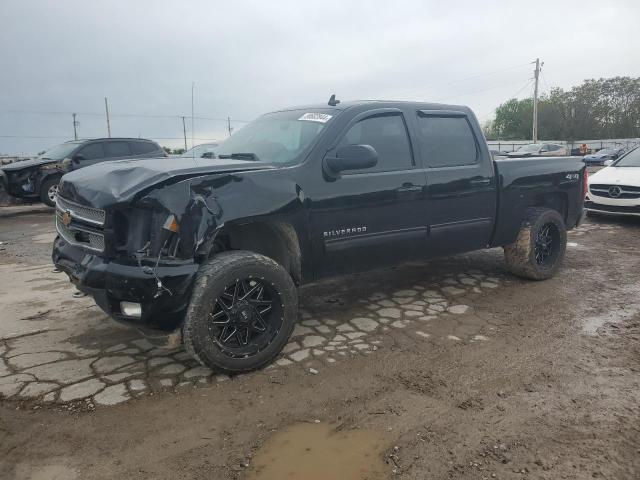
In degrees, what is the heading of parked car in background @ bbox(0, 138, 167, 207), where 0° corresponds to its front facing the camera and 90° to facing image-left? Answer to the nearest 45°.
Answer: approximately 45°

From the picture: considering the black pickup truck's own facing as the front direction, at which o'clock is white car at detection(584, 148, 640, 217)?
The white car is roughly at 6 o'clock from the black pickup truck.

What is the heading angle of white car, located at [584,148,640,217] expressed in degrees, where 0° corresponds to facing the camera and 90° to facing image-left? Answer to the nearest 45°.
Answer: approximately 45°

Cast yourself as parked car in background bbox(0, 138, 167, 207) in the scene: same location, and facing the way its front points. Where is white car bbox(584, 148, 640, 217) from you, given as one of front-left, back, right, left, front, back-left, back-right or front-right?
left

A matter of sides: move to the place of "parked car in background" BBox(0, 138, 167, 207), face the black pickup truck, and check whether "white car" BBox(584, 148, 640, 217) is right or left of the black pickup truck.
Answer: left

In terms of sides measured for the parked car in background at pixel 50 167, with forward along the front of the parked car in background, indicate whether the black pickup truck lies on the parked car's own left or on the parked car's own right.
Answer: on the parked car's own left

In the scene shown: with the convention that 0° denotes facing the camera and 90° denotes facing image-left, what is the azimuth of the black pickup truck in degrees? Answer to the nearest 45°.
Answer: approximately 45°

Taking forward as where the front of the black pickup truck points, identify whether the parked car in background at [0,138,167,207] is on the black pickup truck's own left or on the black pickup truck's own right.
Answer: on the black pickup truck's own right
